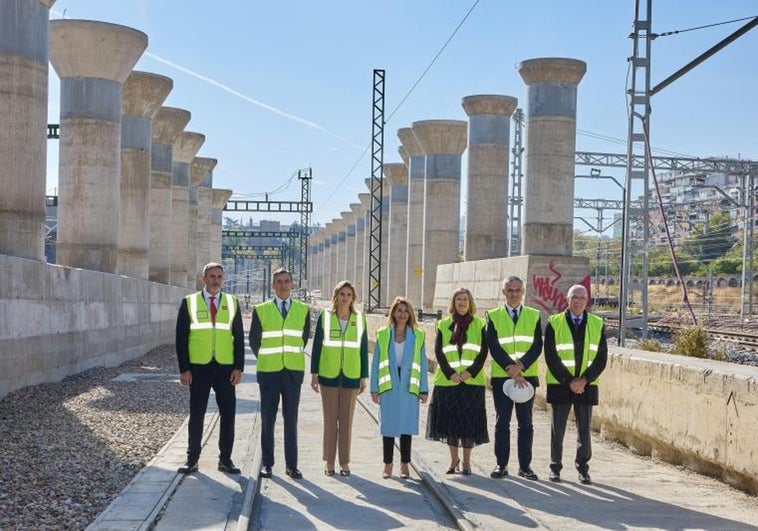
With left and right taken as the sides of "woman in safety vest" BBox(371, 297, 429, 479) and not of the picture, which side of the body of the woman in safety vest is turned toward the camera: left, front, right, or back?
front

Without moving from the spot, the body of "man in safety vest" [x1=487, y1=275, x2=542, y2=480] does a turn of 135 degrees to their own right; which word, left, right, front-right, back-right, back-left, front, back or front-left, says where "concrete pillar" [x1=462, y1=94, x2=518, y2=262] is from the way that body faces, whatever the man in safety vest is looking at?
front-right

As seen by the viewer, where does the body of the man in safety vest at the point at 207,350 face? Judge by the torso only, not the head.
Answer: toward the camera

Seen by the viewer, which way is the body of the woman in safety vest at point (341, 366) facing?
toward the camera

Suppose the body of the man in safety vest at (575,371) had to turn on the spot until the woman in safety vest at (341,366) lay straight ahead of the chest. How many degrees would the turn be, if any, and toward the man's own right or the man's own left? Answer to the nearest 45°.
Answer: approximately 90° to the man's own right

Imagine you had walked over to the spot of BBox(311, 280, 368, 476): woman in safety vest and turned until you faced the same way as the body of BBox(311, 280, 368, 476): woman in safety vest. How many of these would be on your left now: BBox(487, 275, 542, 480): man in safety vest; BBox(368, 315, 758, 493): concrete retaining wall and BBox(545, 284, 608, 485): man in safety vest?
3

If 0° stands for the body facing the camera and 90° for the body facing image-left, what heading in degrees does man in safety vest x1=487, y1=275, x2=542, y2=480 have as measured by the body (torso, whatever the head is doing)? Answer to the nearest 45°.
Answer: approximately 0°
